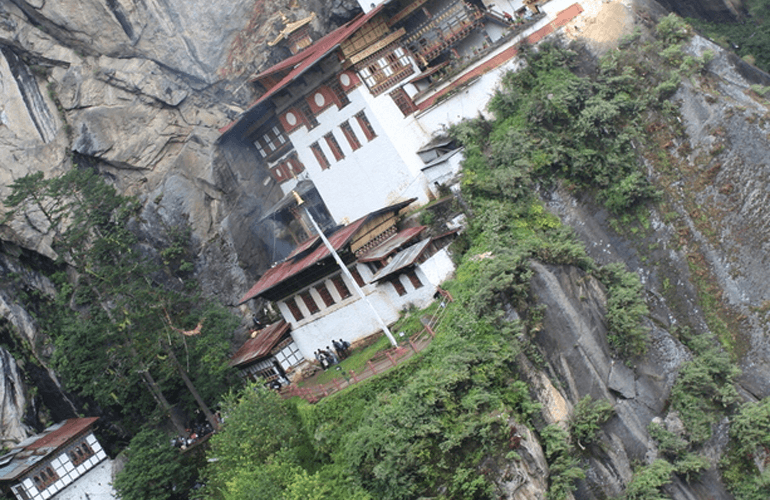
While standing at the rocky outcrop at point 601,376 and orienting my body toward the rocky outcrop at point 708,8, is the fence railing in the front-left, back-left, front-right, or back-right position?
back-left

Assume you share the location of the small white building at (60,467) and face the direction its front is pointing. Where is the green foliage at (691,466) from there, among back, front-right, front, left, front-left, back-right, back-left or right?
front-left

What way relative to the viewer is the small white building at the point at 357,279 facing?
toward the camera

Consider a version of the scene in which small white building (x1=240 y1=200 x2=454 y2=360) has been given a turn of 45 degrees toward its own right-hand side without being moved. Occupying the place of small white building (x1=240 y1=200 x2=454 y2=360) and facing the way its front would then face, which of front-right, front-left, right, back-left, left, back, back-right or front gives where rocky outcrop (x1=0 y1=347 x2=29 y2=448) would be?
front-right

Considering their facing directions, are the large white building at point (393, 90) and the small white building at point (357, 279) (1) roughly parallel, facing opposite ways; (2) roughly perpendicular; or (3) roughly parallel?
roughly parallel

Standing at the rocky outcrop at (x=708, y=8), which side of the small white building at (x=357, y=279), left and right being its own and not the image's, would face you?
left

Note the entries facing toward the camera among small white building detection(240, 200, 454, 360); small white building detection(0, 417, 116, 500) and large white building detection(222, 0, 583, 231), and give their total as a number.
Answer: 3

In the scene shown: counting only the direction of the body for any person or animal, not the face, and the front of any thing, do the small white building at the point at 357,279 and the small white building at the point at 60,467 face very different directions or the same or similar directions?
same or similar directions

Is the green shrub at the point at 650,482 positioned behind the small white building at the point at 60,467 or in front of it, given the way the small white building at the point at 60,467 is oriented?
in front

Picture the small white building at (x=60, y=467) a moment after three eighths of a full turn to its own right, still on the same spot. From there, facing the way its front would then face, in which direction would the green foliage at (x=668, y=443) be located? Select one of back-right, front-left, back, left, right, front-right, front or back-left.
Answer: back
